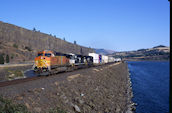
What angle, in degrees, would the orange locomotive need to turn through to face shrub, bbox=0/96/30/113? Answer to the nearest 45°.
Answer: approximately 45° to its left

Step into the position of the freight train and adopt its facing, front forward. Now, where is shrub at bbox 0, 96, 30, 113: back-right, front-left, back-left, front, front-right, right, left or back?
front-left

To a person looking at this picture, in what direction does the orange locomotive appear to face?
facing the viewer and to the left of the viewer
